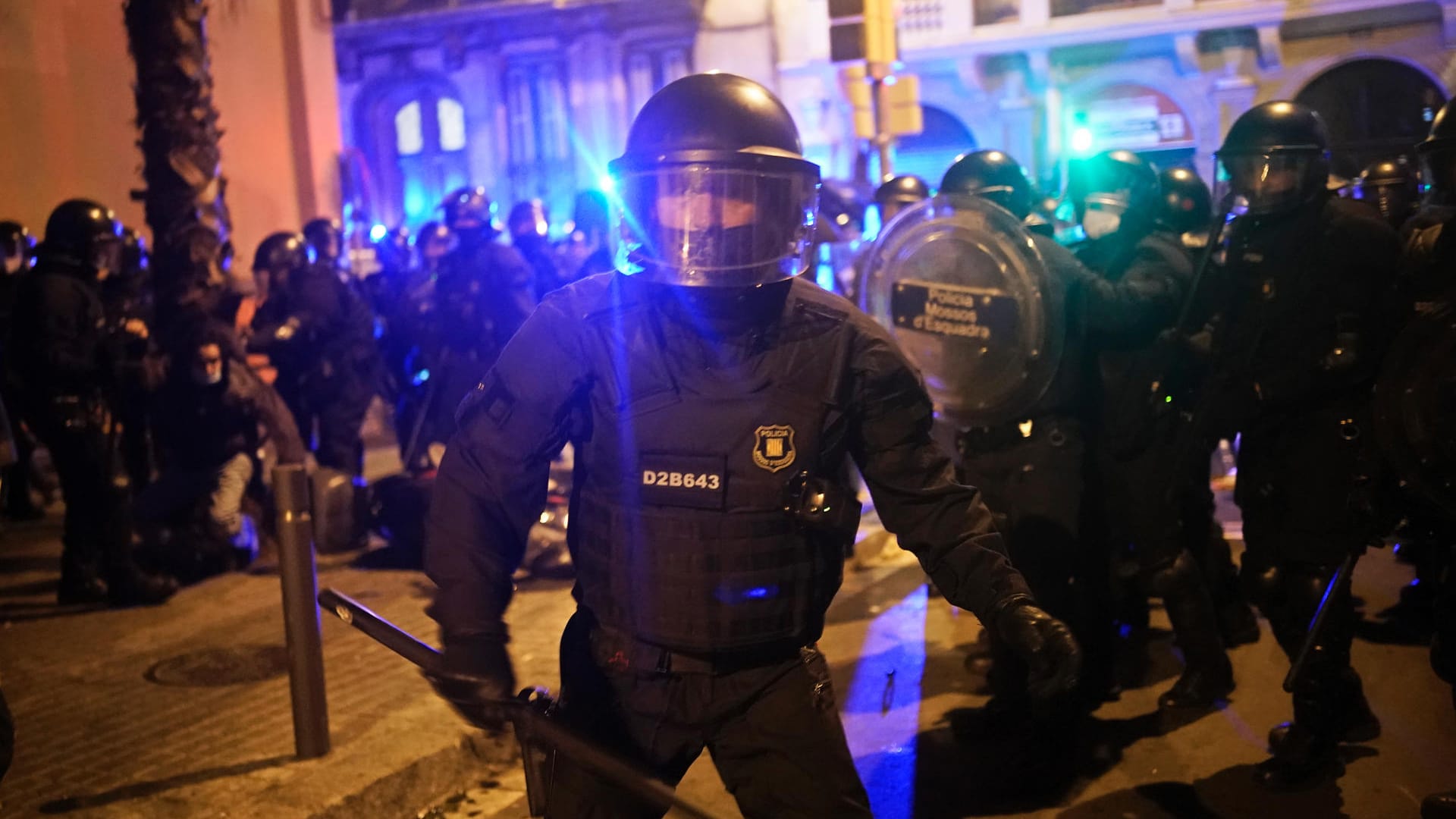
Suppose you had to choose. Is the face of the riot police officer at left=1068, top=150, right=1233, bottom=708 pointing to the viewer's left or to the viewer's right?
to the viewer's left

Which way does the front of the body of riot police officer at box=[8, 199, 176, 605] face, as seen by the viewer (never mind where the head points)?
to the viewer's right

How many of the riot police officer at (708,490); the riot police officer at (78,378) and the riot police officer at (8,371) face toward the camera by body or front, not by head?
1

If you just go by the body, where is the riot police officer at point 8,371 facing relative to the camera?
to the viewer's right

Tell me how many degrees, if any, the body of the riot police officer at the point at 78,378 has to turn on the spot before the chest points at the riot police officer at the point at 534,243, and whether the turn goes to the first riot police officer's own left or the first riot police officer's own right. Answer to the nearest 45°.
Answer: approximately 45° to the first riot police officer's own left

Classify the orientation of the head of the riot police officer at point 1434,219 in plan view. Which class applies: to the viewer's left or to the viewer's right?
to the viewer's left

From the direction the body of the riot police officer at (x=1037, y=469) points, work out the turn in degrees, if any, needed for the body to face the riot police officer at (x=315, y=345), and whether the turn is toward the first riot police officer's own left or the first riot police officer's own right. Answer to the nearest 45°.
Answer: approximately 90° to the first riot police officer's own right

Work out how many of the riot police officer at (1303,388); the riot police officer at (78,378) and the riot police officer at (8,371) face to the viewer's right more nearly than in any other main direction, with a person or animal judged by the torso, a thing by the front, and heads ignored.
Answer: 2
